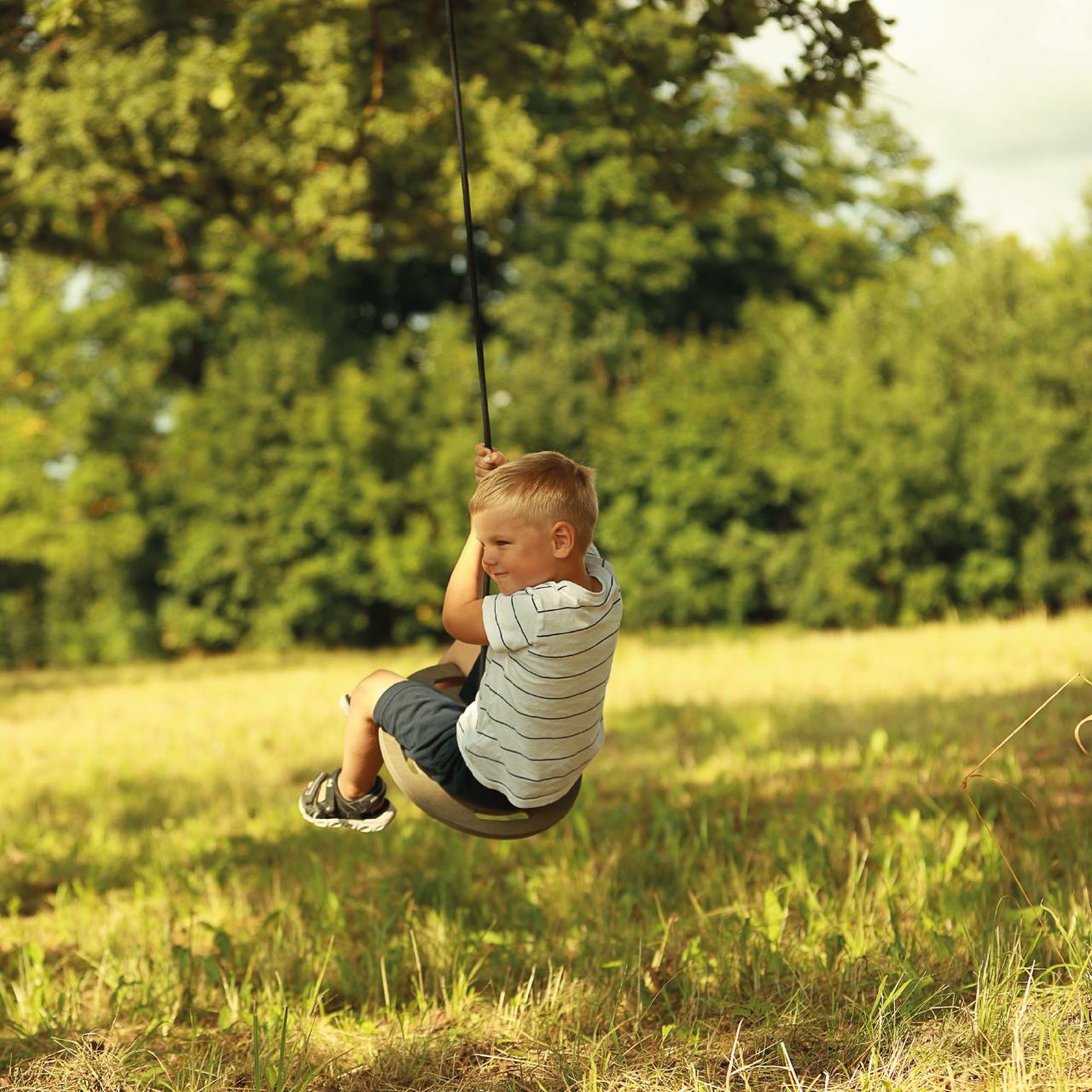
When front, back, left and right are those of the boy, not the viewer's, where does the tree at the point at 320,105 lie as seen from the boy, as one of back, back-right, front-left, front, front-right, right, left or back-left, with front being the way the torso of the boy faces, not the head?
right

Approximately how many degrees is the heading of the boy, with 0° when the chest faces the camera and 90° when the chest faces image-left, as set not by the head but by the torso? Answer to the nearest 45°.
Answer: approximately 90°
